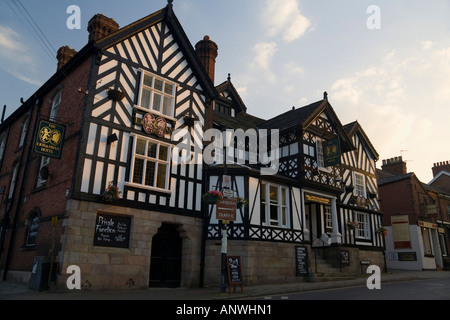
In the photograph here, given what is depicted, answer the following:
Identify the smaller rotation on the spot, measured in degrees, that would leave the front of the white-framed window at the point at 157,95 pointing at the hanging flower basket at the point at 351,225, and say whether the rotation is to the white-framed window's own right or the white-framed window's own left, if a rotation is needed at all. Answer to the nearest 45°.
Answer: approximately 45° to the white-framed window's own left

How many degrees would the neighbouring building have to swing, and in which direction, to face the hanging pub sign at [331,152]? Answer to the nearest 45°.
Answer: approximately 45° to its right

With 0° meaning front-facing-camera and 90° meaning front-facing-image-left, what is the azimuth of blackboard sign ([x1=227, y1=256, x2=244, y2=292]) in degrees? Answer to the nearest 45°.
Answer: approximately 0°

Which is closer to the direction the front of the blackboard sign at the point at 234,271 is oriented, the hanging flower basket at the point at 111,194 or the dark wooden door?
the hanging flower basket

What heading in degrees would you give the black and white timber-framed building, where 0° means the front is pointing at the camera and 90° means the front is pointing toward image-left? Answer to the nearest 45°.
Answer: approximately 315°

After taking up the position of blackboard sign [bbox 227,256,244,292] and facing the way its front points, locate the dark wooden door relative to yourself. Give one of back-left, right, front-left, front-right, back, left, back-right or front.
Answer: back-right

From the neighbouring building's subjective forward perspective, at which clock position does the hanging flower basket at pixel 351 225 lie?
The hanging flower basket is roughly at 2 o'clock from the neighbouring building.
